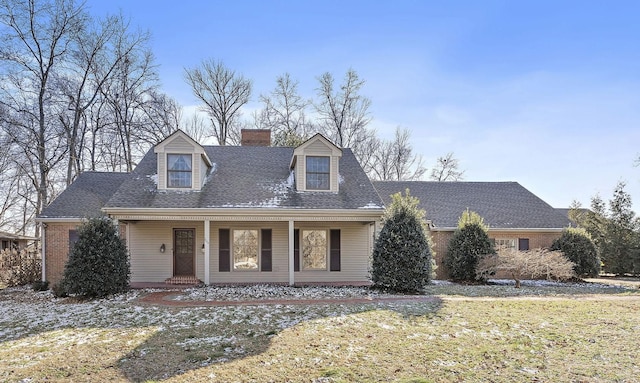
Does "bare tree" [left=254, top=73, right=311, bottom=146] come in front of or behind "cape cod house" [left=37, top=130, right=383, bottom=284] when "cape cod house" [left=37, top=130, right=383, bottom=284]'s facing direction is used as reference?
behind

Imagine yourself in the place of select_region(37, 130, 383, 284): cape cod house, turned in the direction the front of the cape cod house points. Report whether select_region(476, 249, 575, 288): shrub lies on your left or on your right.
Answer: on your left

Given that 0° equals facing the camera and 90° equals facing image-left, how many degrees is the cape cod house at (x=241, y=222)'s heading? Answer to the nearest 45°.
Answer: approximately 0°
